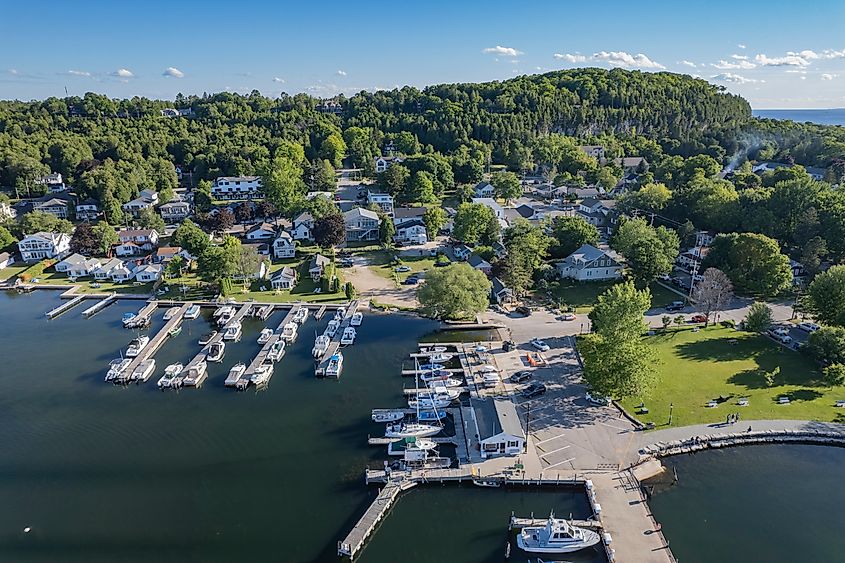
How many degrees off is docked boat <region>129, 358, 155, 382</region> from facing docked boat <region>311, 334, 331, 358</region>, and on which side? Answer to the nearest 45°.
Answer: approximately 45° to its right

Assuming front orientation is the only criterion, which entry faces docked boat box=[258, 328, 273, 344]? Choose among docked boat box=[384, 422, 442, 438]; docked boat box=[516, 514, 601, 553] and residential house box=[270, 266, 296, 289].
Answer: the residential house

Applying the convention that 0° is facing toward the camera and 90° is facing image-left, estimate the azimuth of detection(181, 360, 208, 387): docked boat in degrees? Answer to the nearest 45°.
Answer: approximately 225°

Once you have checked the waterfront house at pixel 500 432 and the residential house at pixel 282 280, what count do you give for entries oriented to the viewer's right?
0

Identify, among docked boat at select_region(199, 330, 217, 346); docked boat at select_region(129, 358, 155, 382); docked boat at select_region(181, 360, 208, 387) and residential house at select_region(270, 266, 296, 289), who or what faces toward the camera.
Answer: the residential house

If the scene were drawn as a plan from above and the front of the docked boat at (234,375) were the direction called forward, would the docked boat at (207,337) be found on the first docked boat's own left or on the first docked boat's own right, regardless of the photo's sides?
on the first docked boat's own left

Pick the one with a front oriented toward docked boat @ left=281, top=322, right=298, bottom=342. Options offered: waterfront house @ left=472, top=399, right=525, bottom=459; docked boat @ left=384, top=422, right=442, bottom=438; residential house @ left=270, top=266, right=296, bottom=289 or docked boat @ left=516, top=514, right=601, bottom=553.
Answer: the residential house

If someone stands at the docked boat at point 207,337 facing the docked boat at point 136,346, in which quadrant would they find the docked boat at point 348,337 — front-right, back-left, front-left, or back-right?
back-left

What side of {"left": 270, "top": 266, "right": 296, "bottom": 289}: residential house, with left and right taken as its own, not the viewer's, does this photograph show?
front

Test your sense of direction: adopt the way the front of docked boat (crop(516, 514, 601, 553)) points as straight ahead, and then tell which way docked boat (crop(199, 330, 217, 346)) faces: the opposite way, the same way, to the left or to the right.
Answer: to the left

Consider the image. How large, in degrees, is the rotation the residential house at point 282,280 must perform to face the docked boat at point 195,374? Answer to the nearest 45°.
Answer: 0° — it already faces it

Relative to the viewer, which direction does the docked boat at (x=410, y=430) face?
to the viewer's right

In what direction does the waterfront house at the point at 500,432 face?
toward the camera

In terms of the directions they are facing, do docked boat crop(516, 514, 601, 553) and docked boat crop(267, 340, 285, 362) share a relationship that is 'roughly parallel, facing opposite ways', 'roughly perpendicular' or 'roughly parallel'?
roughly perpendicular

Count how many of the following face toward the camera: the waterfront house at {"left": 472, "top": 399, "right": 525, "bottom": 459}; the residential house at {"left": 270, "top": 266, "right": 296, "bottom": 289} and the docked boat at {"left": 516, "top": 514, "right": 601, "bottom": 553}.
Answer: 2
